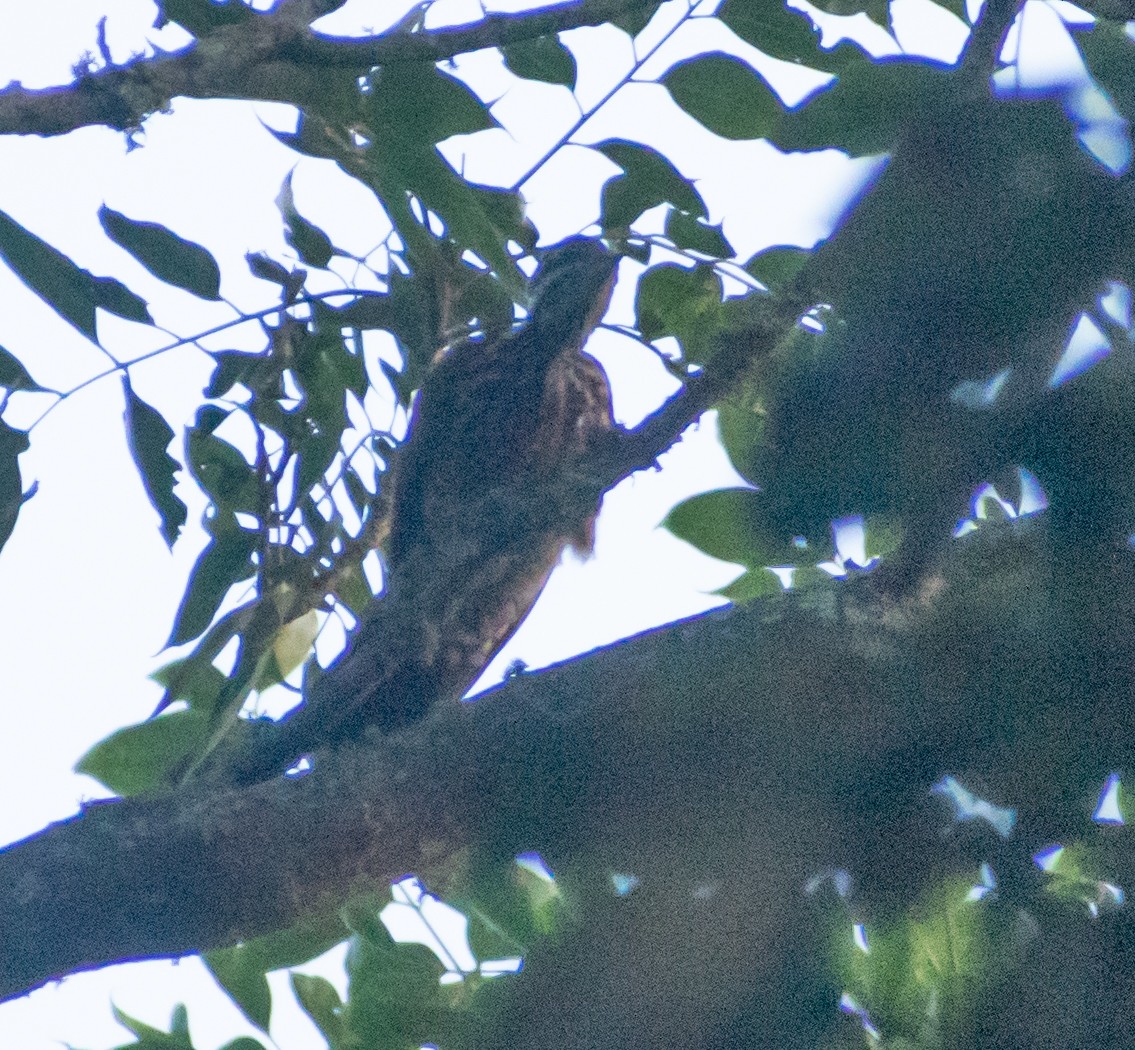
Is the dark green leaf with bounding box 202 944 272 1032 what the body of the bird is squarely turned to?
no

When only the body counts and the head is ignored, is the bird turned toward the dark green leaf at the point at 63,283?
no
